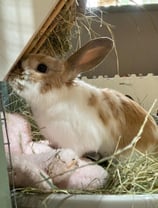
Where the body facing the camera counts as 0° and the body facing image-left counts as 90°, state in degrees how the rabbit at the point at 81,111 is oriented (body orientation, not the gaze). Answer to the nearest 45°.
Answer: approximately 90°
